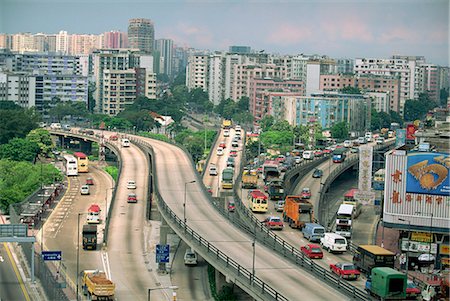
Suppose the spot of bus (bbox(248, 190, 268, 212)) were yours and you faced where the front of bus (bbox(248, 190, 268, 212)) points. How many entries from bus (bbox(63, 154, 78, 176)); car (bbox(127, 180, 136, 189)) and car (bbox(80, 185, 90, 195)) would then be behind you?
3

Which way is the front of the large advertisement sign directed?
toward the camera

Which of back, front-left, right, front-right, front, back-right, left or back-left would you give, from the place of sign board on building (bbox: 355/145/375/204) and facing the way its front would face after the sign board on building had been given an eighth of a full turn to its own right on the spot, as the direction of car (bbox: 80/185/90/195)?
front-right

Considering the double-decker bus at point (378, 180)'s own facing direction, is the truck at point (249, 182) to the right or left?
on its right

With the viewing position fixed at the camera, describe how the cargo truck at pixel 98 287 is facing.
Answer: facing away from the viewer and to the left of the viewer

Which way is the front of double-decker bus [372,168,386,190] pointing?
toward the camera

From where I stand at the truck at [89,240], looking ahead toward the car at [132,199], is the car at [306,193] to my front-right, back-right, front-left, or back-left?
front-right
